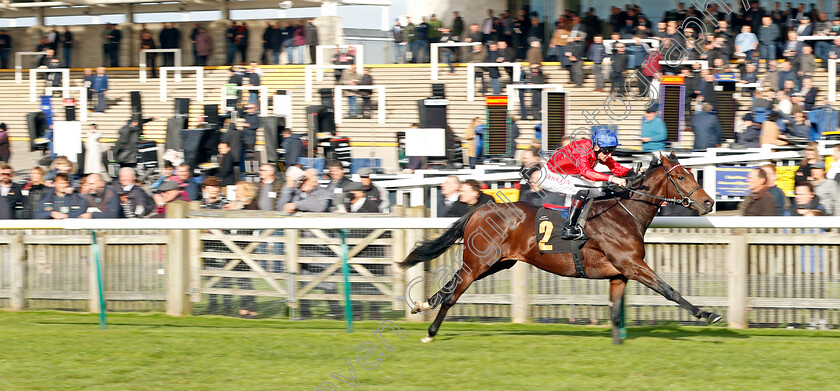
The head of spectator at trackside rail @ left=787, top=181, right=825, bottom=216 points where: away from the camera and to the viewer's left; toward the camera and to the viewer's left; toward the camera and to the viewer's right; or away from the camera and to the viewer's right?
toward the camera and to the viewer's left

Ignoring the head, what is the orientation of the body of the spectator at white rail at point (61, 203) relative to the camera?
toward the camera

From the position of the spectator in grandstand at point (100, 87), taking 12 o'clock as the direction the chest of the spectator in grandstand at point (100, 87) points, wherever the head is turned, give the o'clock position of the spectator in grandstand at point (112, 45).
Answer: the spectator in grandstand at point (112, 45) is roughly at 6 o'clock from the spectator in grandstand at point (100, 87).

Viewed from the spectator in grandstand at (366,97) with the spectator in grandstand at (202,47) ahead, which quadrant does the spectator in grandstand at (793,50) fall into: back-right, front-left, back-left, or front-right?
back-right

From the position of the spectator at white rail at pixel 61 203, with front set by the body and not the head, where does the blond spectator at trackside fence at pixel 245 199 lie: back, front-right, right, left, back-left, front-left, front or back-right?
front-left

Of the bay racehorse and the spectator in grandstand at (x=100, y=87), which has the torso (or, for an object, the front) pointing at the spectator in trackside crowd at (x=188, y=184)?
the spectator in grandstand at (x=100, y=87)

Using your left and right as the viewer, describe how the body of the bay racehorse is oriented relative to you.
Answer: facing to the right of the viewer

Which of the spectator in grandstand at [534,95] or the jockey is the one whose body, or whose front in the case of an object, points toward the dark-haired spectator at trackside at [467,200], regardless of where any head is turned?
the spectator in grandstand at [534,95]

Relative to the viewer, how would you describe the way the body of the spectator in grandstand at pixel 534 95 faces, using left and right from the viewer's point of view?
facing the viewer

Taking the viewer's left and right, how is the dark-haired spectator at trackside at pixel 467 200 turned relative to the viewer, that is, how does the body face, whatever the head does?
facing the viewer and to the left of the viewer

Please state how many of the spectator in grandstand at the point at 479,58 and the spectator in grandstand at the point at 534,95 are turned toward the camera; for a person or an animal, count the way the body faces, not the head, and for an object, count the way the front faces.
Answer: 2

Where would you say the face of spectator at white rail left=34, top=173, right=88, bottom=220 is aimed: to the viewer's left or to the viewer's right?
to the viewer's right

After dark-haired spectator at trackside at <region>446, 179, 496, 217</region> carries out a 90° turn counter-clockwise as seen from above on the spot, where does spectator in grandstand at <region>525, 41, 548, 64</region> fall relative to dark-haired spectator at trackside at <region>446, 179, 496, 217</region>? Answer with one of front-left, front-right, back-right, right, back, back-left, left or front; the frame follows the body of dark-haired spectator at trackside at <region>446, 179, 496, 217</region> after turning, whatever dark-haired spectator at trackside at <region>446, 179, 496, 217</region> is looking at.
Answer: back-left

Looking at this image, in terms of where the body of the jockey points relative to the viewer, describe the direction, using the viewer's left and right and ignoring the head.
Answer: facing to the right of the viewer

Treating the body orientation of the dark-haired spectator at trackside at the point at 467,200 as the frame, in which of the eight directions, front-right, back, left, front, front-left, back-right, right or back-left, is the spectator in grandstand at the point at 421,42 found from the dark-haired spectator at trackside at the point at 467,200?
back-right

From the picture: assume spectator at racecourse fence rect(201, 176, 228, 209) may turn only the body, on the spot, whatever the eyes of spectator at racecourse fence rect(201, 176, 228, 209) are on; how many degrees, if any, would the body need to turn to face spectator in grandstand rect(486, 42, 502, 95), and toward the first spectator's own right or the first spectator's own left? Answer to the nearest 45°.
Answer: approximately 135° to the first spectator's own left

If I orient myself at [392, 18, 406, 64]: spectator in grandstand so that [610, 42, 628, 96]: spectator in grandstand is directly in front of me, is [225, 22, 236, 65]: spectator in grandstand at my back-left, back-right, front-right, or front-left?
back-right
